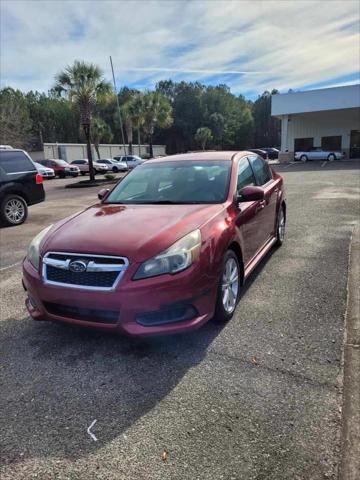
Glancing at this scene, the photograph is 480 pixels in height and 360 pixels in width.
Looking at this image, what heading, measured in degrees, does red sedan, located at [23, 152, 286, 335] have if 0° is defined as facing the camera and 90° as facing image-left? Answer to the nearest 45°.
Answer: approximately 45°

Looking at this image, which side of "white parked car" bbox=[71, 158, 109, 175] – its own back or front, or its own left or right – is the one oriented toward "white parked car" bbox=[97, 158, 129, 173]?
left

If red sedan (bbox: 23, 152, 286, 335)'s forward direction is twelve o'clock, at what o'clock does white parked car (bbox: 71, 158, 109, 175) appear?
The white parked car is roughly at 4 o'clock from the red sedan.

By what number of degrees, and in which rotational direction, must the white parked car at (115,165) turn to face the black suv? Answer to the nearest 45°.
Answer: approximately 45° to its right

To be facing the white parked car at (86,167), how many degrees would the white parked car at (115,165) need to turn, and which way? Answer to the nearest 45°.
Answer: approximately 90° to its right

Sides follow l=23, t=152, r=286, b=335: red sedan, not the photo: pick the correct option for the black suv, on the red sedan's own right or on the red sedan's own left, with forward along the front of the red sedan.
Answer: on the red sedan's own right

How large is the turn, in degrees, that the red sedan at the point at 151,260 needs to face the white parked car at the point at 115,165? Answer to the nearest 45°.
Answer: approximately 135° to its right

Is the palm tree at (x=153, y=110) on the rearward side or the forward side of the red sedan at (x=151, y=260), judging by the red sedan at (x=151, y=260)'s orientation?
on the rearward side

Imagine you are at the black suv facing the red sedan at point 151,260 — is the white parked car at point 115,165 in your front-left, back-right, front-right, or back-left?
back-left

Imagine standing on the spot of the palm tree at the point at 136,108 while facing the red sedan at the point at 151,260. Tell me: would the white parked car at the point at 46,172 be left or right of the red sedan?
right

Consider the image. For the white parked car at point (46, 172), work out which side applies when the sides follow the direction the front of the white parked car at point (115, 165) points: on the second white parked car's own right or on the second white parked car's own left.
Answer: on the second white parked car's own right
